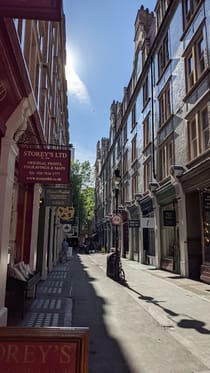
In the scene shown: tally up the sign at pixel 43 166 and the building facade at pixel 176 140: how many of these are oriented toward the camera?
1

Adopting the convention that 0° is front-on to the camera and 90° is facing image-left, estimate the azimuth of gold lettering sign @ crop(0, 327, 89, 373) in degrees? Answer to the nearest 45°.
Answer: approximately 0°

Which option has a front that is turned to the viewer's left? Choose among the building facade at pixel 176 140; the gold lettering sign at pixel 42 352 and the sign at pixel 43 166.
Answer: the building facade

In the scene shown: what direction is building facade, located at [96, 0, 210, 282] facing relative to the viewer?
to the viewer's left

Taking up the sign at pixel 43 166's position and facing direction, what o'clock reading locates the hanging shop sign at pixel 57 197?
The hanging shop sign is roughly at 6 o'clock from the sign.

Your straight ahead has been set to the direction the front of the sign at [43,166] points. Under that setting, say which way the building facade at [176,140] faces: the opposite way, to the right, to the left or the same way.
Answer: to the right

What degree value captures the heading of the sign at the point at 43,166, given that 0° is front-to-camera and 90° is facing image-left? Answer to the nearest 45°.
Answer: approximately 0°

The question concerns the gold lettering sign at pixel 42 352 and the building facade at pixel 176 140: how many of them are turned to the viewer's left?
1

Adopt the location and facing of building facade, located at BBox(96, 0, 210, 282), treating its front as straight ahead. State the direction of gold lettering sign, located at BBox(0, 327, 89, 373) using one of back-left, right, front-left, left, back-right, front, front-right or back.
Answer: left

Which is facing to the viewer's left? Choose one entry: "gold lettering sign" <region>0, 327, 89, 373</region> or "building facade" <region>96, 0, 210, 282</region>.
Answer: the building facade

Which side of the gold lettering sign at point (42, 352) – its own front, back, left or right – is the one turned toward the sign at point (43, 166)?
back
